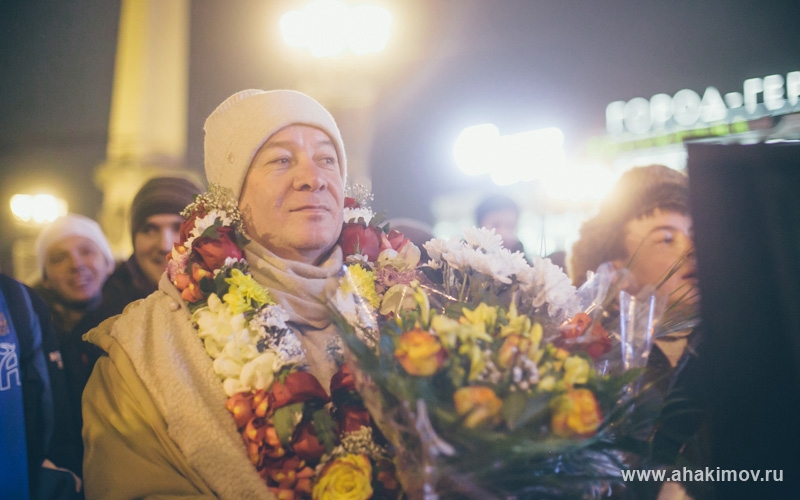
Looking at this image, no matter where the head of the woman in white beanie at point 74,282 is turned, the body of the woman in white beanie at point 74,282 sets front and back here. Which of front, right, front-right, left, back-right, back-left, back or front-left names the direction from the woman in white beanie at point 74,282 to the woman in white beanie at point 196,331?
front

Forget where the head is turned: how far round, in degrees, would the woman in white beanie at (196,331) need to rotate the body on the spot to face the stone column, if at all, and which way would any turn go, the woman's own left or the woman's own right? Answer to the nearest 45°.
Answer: approximately 135° to the woman's own left

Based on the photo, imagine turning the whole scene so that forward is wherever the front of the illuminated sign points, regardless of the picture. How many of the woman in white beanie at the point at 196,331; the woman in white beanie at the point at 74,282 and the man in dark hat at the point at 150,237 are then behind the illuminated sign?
0

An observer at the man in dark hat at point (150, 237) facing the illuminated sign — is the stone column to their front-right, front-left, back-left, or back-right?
front-left

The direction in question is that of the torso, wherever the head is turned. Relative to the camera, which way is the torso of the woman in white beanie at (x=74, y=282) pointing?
toward the camera

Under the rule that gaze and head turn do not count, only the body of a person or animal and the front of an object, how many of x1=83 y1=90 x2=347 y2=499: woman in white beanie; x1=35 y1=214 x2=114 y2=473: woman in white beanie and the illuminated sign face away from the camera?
0

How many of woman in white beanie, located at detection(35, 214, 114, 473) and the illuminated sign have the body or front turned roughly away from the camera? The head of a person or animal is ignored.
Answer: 0

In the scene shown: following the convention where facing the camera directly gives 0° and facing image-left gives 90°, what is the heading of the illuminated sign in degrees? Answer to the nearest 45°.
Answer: approximately 45°

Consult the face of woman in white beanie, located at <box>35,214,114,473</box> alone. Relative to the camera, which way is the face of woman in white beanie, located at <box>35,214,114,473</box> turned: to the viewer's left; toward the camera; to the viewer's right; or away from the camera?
toward the camera

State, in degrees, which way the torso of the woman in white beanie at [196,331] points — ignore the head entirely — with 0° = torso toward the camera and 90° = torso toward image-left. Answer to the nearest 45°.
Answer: approximately 315°

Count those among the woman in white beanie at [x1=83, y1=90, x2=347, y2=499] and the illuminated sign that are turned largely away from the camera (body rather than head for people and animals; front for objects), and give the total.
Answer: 0

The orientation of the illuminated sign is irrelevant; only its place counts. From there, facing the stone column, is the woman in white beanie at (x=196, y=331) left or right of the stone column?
left

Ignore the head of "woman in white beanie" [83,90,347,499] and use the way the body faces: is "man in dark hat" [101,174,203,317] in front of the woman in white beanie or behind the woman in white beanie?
behind
